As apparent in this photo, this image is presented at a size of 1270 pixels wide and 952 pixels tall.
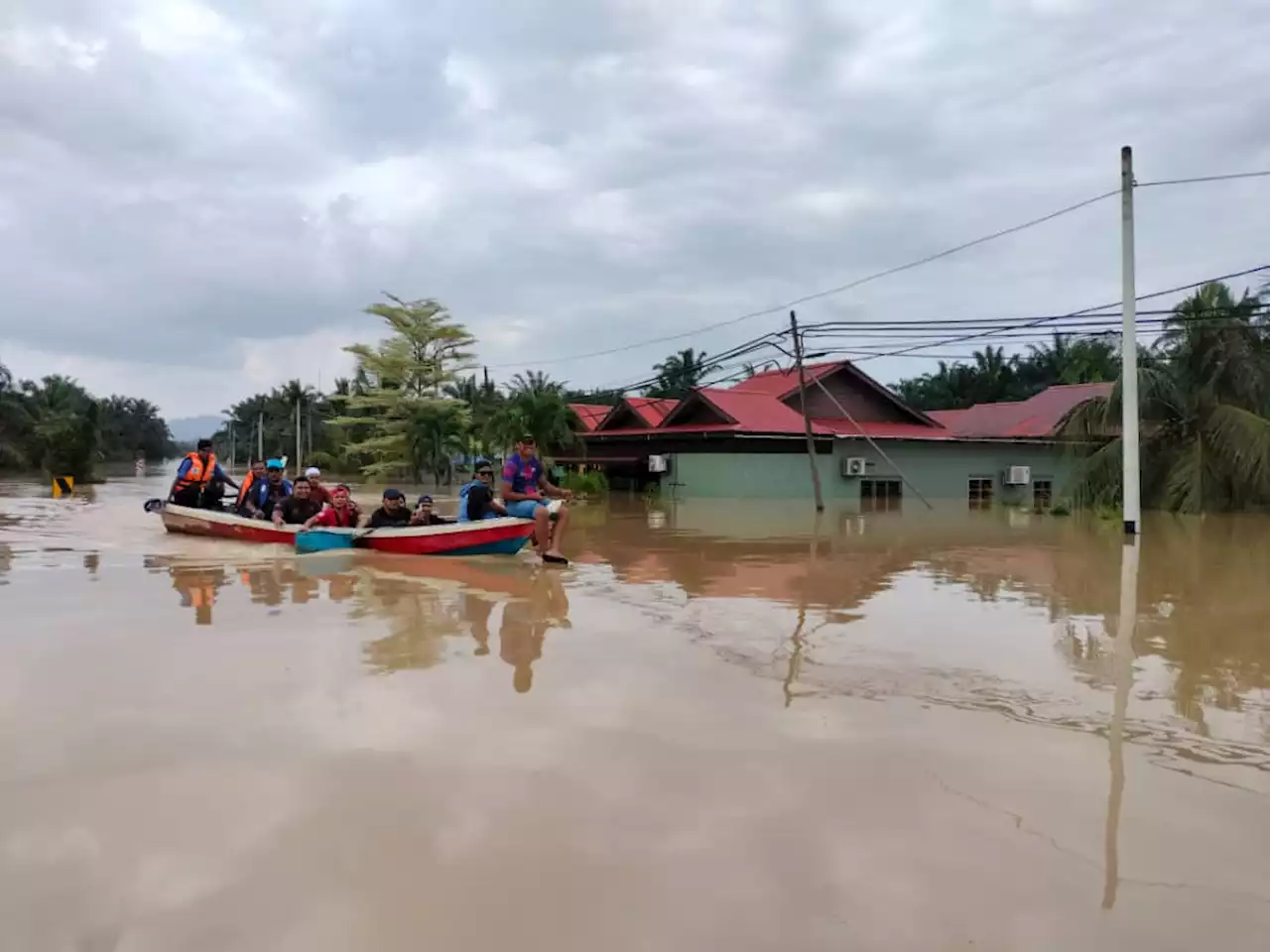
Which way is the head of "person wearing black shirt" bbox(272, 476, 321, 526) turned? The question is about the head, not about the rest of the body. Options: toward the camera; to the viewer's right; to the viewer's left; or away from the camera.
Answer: toward the camera

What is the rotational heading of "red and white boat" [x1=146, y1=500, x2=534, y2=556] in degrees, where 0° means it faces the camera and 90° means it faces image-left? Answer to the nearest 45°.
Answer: approximately 270°

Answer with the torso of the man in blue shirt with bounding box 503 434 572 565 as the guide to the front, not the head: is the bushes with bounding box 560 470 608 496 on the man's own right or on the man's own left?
on the man's own left

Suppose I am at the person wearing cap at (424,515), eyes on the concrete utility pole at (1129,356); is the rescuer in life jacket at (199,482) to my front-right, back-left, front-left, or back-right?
back-left

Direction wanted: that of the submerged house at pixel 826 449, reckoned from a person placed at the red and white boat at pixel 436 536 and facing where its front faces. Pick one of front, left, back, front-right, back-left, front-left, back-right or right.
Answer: front-left

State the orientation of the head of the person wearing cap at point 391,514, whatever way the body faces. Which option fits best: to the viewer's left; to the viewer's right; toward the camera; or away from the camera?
toward the camera

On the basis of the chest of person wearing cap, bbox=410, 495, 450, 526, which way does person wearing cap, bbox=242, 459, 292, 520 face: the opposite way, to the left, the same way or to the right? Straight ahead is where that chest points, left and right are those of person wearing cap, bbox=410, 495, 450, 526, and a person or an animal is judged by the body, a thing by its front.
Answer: the same way

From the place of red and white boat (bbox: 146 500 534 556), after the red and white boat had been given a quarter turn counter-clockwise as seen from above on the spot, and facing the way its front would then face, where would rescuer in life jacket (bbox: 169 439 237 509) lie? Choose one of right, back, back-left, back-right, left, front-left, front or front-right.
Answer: front-left

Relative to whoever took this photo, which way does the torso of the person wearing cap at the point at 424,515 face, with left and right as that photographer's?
facing the viewer and to the right of the viewer

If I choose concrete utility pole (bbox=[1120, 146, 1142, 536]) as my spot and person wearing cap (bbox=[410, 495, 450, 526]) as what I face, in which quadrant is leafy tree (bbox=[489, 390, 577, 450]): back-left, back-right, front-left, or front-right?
front-right

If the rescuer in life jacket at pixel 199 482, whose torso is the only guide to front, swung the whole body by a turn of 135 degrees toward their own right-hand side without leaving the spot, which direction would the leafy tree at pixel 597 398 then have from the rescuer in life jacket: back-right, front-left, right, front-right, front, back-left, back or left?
back-right

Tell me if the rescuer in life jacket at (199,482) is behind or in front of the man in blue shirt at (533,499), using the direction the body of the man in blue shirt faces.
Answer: behind

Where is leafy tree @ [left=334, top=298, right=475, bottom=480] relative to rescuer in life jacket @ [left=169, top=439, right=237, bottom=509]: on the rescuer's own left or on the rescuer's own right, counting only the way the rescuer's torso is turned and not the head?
on the rescuer's own left

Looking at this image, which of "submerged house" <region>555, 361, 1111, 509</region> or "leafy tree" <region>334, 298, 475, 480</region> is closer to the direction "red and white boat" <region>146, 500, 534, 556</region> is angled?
the submerged house

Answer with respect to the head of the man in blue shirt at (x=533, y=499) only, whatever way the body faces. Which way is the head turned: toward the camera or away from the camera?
toward the camera

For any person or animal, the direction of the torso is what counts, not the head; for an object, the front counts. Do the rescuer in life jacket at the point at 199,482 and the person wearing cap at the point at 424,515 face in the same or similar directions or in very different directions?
same or similar directions
